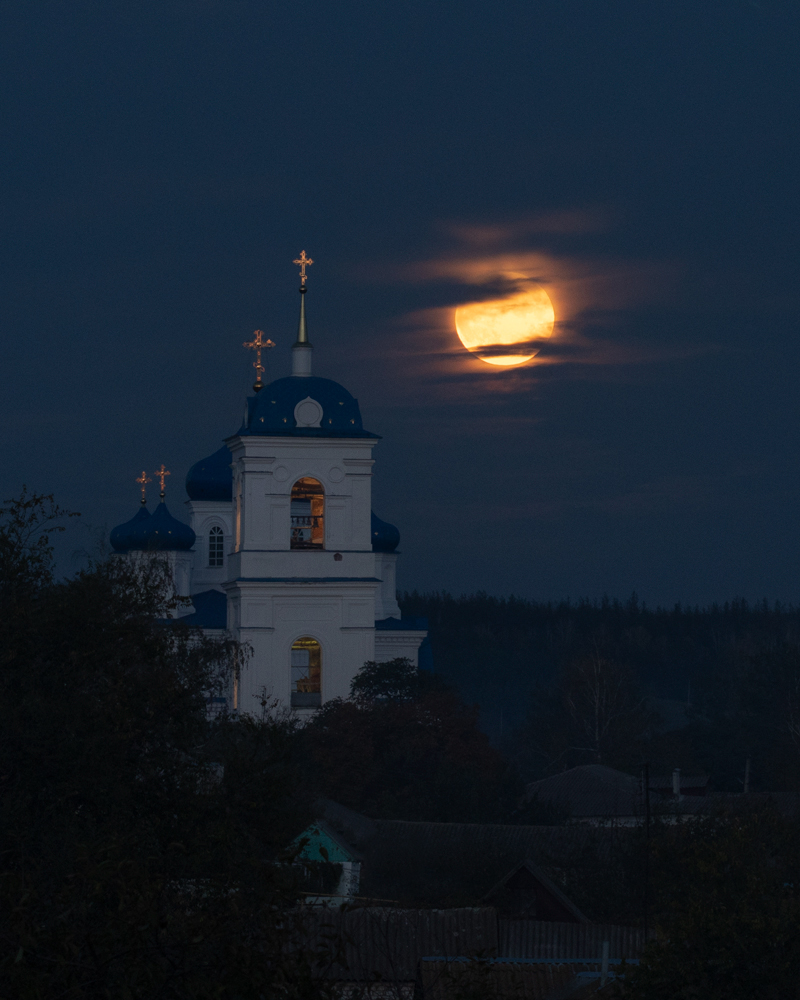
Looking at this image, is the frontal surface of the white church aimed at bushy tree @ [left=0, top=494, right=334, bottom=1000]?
yes

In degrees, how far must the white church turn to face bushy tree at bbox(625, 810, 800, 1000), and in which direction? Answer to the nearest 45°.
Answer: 0° — it already faces it

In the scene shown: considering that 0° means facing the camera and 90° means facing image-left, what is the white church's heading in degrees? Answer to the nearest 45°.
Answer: approximately 0°
